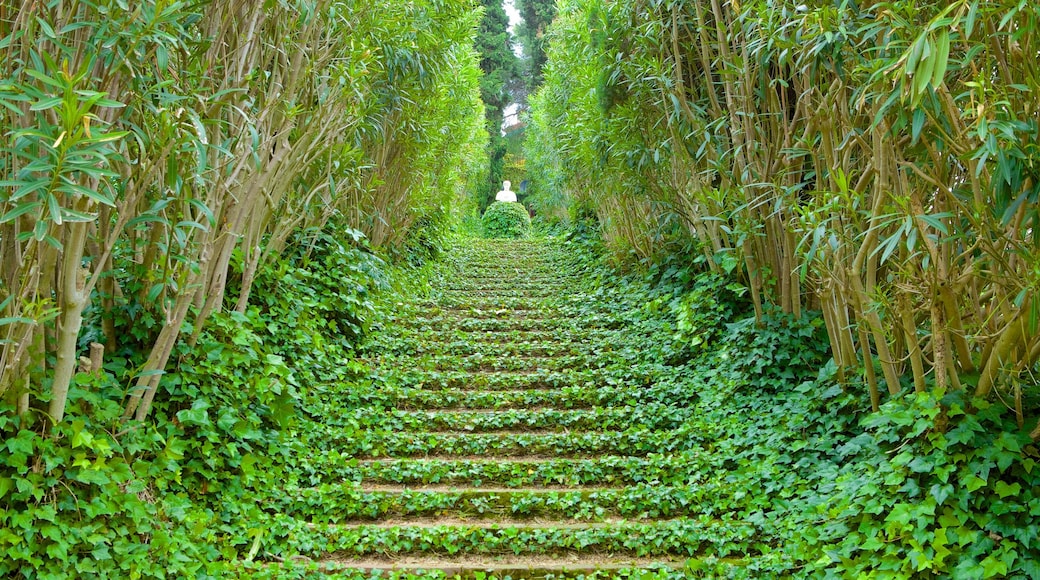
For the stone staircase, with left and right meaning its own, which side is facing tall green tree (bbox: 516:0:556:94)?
back

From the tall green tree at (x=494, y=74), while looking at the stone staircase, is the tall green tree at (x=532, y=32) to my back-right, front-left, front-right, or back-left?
back-left

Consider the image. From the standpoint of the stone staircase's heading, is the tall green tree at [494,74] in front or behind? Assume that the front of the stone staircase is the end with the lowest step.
behind

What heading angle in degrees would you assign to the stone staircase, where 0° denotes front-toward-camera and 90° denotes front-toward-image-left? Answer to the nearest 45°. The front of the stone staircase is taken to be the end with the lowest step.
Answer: approximately 0°
